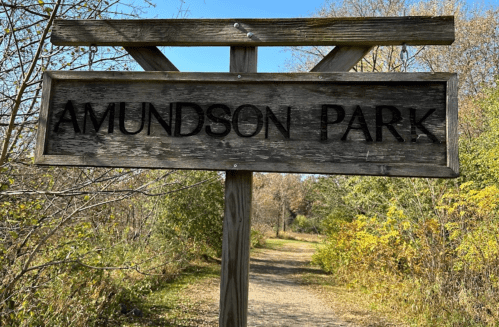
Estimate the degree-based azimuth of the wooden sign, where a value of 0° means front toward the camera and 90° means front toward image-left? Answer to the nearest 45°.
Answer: approximately 0°

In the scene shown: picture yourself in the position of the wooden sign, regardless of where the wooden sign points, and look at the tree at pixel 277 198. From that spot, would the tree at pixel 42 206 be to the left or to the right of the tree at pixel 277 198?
left

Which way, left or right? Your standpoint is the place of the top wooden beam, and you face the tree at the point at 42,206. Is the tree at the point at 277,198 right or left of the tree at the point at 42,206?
right

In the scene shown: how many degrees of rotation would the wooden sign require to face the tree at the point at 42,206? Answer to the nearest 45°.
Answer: approximately 135° to its right

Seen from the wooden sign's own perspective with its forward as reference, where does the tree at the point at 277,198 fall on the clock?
The tree is roughly at 6 o'clock from the wooden sign.
